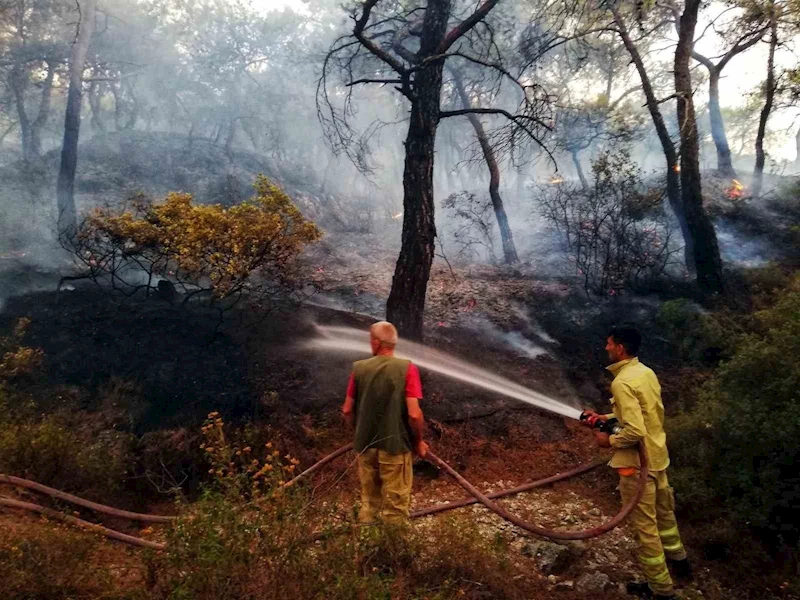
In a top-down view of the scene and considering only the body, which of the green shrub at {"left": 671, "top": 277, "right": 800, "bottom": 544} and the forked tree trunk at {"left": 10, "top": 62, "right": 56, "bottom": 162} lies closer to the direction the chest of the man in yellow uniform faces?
the forked tree trunk

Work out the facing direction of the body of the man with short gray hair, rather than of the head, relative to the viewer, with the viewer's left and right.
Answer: facing away from the viewer

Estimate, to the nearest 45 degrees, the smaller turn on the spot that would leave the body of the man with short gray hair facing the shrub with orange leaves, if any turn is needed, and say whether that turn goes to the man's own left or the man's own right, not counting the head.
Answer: approximately 45° to the man's own left

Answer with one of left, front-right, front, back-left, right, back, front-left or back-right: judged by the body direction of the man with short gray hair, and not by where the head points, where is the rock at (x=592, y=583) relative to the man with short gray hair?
right

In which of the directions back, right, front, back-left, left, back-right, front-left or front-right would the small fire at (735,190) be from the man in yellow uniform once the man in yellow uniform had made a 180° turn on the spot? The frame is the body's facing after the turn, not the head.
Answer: left

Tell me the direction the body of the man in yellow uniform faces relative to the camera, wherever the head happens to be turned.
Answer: to the viewer's left

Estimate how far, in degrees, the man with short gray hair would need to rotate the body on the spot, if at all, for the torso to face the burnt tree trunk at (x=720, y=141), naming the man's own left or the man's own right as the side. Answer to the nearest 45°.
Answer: approximately 45° to the man's own right

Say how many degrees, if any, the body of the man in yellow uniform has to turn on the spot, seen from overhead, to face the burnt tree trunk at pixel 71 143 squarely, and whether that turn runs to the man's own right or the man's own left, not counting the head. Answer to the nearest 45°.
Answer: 0° — they already face it

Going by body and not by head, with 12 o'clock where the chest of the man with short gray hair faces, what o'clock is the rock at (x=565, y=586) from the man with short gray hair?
The rock is roughly at 3 o'clock from the man with short gray hair.

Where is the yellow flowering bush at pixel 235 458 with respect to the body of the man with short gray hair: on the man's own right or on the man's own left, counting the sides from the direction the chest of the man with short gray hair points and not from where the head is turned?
on the man's own left

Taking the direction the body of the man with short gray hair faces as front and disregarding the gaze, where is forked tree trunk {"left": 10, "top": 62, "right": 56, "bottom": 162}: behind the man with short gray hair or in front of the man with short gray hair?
in front

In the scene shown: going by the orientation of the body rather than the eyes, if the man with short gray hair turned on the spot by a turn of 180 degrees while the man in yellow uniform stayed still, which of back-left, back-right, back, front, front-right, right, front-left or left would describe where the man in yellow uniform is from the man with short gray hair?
left

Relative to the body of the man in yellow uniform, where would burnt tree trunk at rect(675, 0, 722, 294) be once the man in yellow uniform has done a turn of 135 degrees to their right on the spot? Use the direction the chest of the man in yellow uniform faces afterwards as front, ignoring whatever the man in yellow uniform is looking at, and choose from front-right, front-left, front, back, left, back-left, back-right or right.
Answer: front-left

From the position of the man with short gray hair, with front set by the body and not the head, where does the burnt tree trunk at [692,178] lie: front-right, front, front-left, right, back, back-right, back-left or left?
front-right

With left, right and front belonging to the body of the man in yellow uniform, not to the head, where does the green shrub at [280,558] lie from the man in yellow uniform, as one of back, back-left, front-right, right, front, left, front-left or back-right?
front-left
